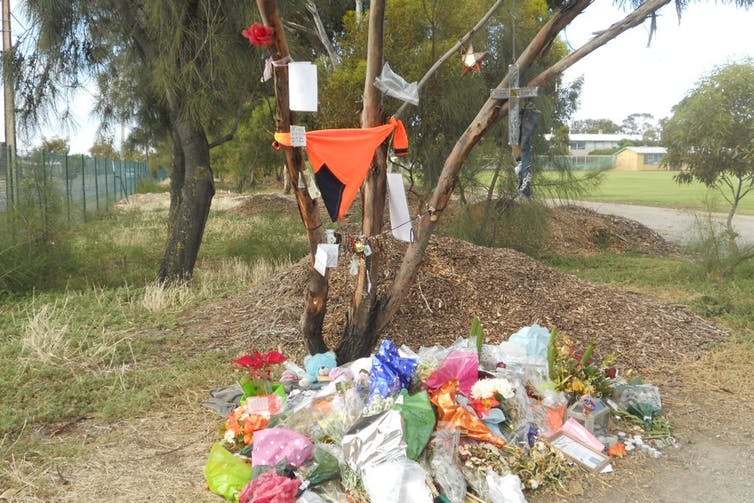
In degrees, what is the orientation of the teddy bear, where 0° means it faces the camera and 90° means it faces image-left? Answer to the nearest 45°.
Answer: approximately 0°

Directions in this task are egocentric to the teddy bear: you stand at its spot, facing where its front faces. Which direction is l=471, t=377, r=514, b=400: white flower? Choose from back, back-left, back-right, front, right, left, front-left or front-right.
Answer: front-left

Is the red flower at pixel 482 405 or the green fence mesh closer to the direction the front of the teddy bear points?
the red flower

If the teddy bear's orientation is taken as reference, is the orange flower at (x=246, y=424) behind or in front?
in front
